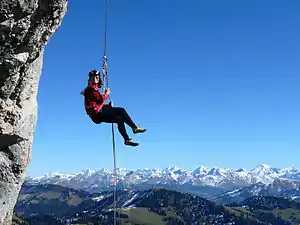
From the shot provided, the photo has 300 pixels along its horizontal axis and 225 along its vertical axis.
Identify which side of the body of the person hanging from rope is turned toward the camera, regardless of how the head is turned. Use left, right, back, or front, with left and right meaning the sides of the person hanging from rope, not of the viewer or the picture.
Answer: right
